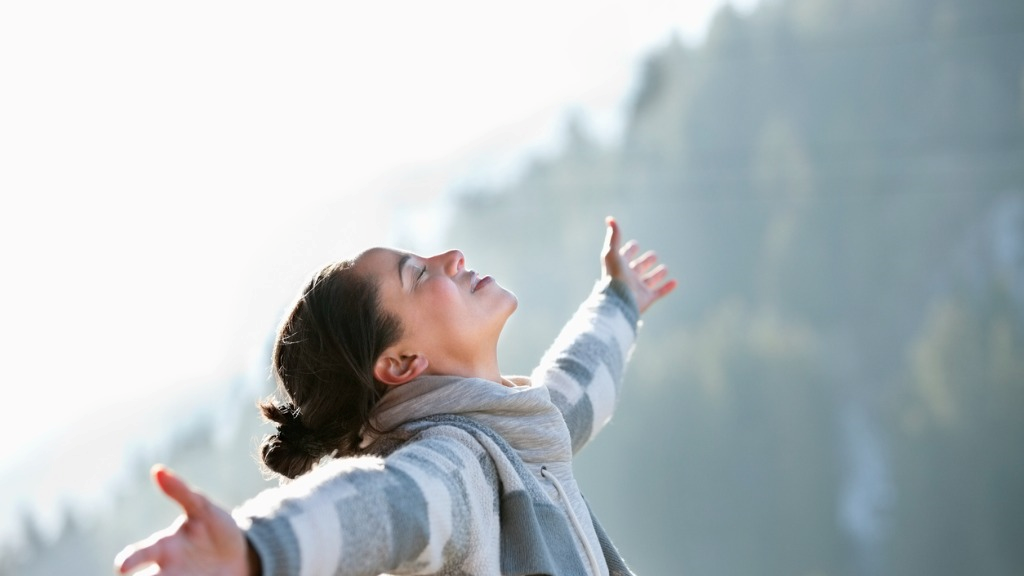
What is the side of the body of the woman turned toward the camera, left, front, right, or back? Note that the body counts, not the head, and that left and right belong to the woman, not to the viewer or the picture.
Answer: right

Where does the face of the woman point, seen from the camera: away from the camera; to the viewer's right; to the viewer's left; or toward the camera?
to the viewer's right
